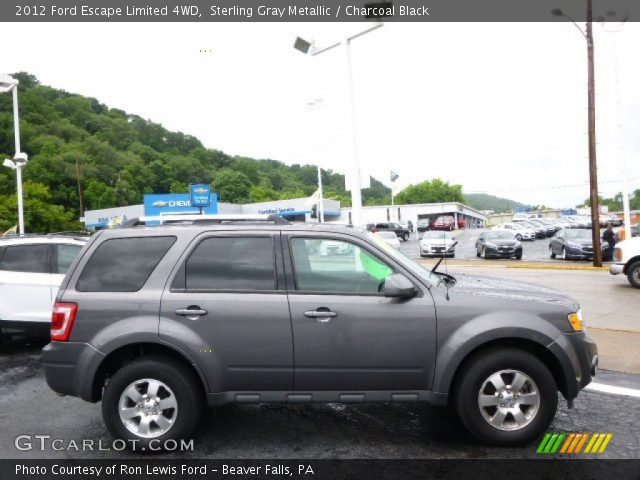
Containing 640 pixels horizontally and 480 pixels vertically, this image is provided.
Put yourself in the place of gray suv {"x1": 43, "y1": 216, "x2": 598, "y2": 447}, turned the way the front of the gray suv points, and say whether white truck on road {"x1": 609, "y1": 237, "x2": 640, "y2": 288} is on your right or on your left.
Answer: on your left

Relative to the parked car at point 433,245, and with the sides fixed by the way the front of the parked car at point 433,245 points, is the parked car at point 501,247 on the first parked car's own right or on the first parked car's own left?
on the first parked car's own left

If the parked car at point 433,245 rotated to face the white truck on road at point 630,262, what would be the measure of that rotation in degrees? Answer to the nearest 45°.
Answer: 0° — it already faces it

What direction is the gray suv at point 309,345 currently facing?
to the viewer's right

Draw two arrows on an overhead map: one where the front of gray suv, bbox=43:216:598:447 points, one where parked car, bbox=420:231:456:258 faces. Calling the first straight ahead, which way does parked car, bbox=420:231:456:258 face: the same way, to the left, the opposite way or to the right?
to the right

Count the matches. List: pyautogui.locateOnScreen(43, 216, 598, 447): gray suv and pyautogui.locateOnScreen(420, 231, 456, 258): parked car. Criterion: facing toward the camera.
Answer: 1
